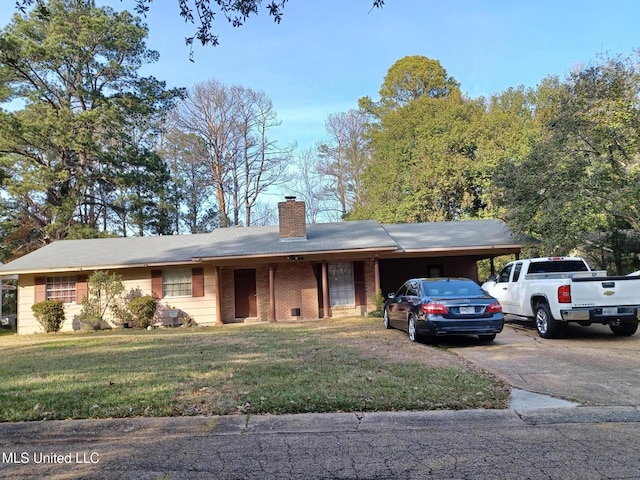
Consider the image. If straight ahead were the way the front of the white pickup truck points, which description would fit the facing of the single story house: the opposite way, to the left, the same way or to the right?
the opposite way

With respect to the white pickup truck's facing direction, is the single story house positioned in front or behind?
in front

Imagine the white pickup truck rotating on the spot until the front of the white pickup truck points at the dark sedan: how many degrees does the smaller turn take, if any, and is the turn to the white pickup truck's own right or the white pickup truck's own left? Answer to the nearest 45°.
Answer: approximately 90° to the white pickup truck's own left

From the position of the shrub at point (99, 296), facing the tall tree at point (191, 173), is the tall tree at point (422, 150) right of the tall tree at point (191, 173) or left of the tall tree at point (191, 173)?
right

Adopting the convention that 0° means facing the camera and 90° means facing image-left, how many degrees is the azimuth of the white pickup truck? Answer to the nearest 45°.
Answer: approximately 135°

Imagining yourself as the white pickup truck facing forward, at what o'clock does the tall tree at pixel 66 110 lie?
The tall tree is roughly at 11 o'clock from the white pickup truck.

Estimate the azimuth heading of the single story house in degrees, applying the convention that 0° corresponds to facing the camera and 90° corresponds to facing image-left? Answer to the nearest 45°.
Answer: approximately 0°

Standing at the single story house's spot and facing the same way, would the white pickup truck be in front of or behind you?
in front

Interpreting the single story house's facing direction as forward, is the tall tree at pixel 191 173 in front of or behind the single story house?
behind

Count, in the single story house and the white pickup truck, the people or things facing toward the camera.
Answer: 1
